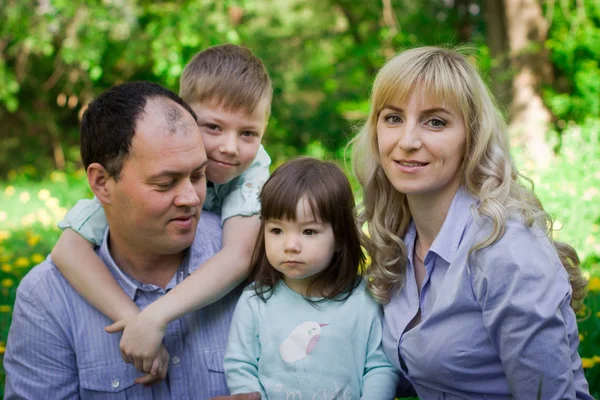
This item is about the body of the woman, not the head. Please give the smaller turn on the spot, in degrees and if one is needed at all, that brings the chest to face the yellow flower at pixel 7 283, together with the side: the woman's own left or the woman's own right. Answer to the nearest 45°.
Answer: approximately 90° to the woman's own right

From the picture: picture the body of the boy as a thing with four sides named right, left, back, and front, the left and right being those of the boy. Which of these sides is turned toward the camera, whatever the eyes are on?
front

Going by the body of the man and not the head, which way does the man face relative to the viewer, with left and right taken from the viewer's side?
facing the viewer and to the right of the viewer

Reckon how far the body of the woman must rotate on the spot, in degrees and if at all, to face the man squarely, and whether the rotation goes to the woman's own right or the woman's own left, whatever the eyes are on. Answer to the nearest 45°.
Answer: approximately 45° to the woman's own right

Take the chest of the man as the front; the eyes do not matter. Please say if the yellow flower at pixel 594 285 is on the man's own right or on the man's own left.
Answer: on the man's own left

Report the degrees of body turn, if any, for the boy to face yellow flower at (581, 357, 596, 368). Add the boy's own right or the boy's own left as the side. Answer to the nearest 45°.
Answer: approximately 90° to the boy's own left

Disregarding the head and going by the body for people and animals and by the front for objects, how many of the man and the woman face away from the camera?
0

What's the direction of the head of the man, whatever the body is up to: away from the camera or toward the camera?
toward the camera

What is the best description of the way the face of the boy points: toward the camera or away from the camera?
toward the camera

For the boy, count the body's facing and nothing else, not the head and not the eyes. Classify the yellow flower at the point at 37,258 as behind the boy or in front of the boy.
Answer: behind

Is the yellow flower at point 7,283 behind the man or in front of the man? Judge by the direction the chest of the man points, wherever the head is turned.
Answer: behind

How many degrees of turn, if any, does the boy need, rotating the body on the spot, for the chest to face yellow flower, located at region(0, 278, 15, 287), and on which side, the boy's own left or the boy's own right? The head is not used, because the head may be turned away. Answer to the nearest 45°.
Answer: approximately 135° to the boy's own right

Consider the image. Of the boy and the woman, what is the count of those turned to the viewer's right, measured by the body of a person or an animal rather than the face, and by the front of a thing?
0
